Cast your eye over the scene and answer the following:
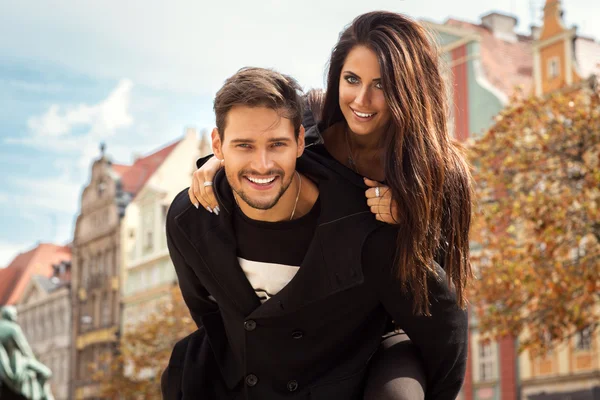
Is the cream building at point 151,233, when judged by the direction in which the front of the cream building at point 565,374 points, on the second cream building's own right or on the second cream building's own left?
on the second cream building's own right

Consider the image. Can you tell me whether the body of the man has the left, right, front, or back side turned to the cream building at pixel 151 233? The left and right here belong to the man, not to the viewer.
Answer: back

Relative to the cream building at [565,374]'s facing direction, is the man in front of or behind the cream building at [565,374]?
in front

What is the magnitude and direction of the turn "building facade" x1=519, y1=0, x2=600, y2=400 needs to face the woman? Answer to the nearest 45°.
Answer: approximately 45° to its left

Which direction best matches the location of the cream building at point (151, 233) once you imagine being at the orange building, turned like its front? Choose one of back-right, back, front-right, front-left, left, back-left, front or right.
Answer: right

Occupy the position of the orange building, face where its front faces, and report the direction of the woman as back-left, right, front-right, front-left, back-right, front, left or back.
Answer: front-left

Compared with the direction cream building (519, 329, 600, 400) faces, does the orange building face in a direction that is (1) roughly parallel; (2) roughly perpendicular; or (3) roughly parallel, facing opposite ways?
roughly parallel

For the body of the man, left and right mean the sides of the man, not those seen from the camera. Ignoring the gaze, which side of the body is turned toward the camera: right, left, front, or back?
front

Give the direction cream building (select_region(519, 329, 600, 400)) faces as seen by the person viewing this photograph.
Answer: facing the viewer and to the left of the viewer
